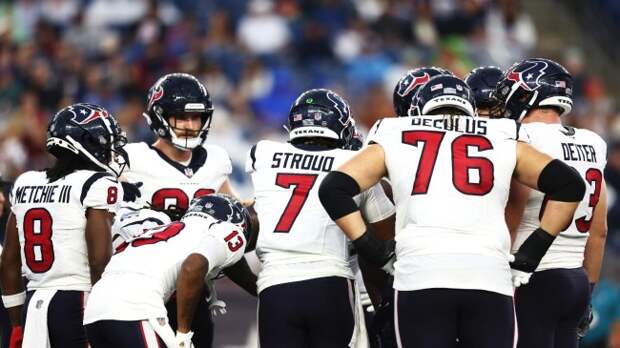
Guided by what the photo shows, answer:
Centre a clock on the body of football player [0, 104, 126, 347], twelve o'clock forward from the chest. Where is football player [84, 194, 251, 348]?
football player [84, 194, 251, 348] is roughly at 3 o'clock from football player [0, 104, 126, 347].

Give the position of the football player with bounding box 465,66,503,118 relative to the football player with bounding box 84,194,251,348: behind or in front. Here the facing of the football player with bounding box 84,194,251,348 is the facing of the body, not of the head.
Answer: in front

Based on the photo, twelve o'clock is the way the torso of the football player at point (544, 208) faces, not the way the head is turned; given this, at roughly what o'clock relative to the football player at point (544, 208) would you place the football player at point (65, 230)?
the football player at point (65, 230) is roughly at 10 o'clock from the football player at point (544, 208).

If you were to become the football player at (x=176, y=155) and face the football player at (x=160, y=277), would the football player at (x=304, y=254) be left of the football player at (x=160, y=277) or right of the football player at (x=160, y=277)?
left

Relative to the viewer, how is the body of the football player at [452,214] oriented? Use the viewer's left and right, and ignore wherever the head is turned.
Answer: facing away from the viewer

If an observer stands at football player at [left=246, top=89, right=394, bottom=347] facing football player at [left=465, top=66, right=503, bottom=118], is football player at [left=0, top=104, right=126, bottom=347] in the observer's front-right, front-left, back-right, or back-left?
back-left

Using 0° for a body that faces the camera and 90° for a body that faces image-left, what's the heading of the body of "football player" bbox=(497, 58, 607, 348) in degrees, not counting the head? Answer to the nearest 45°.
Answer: approximately 135°

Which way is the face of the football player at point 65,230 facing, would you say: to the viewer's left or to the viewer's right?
to the viewer's right

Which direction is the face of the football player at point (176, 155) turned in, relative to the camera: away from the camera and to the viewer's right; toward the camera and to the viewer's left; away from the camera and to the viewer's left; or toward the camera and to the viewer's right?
toward the camera and to the viewer's right

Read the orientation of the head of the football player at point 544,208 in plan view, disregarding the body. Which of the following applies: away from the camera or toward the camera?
away from the camera

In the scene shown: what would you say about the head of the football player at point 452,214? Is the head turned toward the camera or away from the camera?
away from the camera

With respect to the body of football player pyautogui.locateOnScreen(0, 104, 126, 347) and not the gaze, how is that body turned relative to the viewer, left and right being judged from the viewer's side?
facing away from the viewer and to the right of the viewer
